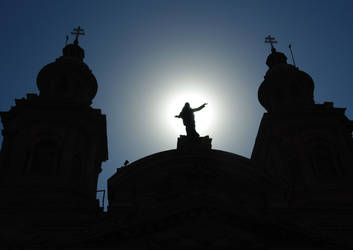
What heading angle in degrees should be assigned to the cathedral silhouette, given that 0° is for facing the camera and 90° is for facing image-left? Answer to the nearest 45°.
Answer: approximately 0°
